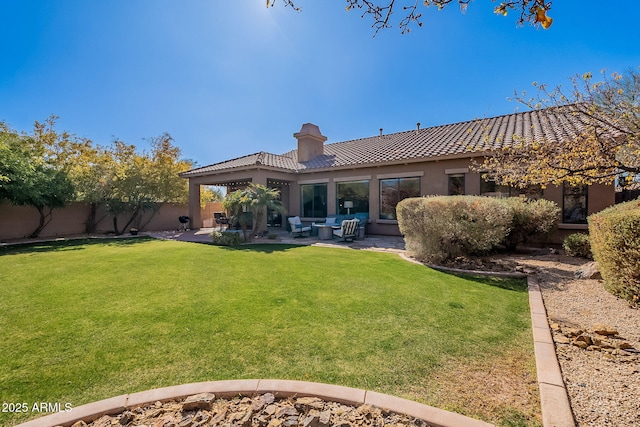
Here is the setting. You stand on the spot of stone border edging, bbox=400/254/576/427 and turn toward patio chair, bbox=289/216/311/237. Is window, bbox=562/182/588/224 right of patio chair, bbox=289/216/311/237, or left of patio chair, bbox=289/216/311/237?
right

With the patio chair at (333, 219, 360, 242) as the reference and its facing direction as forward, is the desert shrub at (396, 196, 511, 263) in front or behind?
behind

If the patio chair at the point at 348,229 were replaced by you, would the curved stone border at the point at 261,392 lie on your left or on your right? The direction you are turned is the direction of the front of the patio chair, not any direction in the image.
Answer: on your left

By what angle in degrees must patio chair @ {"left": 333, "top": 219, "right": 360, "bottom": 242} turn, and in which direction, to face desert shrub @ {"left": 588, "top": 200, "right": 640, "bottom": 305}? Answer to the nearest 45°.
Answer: approximately 180°

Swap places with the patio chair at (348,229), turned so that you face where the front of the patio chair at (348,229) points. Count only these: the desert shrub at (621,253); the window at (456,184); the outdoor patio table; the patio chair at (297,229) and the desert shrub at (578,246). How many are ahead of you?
2

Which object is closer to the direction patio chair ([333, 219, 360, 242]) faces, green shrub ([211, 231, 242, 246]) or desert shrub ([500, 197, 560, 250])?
the green shrub

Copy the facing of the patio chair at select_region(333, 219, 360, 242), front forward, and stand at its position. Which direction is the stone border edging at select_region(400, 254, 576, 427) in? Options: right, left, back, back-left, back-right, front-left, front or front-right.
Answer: back-left

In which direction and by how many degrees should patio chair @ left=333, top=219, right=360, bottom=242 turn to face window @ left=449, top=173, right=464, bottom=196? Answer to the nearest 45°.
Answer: approximately 135° to its right
